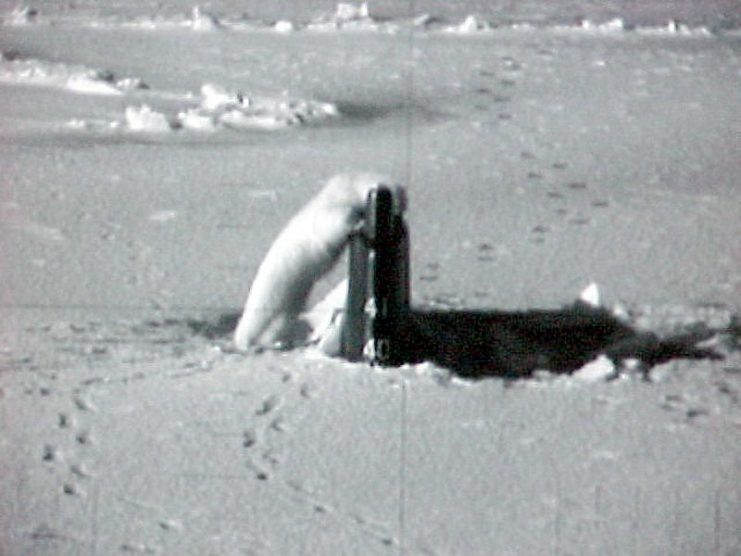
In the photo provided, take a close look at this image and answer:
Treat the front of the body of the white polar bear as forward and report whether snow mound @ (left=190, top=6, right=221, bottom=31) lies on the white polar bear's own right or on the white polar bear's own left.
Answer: on the white polar bear's own left

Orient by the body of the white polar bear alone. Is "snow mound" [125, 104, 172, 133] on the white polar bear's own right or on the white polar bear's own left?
on the white polar bear's own left

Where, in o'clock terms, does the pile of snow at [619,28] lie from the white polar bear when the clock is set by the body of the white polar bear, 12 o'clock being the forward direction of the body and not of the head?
The pile of snow is roughly at 10 o'clock from the white polar bear.

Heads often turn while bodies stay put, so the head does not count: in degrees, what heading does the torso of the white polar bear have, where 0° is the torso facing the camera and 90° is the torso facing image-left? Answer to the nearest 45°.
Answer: approximately 270°

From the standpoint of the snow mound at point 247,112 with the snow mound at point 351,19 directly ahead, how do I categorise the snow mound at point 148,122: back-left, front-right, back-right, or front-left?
back-left

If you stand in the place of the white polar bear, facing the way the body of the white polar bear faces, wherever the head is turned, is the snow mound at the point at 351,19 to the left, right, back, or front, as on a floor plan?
left

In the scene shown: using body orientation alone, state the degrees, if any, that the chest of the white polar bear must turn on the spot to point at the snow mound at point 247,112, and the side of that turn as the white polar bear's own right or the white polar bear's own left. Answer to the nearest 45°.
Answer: approximately 90° to the white polar bear's own left

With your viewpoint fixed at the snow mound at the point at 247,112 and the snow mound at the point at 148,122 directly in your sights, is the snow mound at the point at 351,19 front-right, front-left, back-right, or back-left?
back-right
